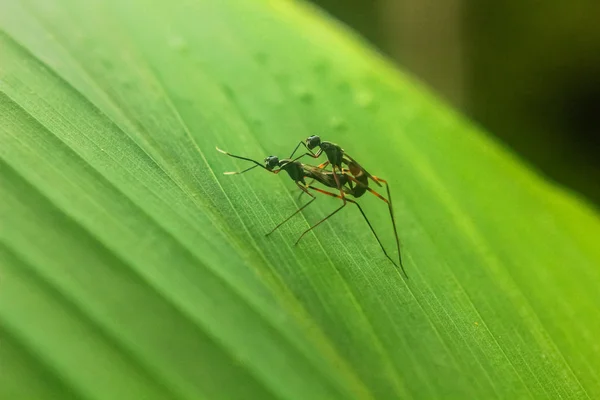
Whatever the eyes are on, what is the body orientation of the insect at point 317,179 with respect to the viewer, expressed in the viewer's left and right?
facing to the left of the viewer

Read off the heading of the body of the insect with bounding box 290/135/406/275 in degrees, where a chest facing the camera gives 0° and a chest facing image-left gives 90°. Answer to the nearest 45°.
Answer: approximately 90°
